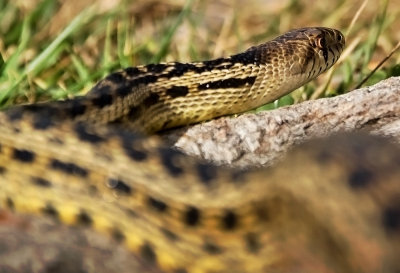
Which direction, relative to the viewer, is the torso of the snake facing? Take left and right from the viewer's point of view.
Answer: facing to the right of the viewer
